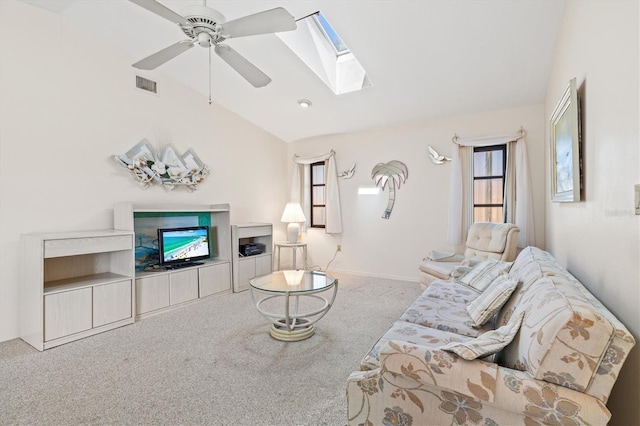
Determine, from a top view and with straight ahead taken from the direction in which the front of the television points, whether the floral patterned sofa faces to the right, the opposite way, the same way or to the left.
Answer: the opposite way

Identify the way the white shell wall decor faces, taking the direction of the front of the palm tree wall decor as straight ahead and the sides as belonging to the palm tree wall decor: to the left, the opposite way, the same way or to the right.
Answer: to the left

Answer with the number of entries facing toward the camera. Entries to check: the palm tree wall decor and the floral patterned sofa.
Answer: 1

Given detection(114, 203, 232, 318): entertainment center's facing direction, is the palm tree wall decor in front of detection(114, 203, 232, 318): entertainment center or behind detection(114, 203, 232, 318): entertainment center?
in front

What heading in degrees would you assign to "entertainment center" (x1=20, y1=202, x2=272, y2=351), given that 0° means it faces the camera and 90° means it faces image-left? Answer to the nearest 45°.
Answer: approximately 315°

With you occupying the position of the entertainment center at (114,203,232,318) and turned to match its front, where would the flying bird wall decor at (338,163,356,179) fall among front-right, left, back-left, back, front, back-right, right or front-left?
front-left

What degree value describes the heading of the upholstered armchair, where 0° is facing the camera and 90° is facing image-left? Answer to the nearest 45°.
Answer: approximately 45°

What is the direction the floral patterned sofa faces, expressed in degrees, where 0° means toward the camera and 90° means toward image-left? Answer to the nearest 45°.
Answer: approximately 90°

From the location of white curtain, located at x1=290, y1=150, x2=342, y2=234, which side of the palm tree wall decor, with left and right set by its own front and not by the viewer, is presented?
right

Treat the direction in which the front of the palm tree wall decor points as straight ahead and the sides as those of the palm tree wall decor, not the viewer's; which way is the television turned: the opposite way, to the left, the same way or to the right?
to the left

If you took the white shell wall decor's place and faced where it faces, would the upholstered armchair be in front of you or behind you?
in front

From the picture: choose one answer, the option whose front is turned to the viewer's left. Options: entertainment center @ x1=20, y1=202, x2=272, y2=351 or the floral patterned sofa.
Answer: the floral patterned sofa

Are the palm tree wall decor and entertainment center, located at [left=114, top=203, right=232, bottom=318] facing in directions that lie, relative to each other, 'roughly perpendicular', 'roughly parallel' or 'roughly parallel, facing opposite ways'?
roughly perpendicular
